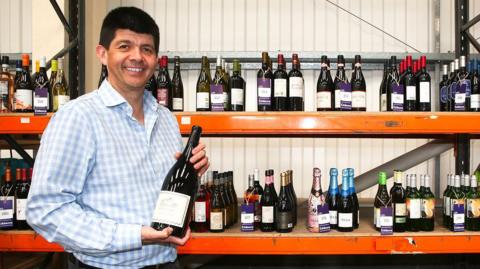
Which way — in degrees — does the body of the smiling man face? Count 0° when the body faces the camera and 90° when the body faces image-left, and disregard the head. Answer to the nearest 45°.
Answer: approximately 315°

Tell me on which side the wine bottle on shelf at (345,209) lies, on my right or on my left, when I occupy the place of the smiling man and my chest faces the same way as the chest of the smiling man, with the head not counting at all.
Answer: on my left

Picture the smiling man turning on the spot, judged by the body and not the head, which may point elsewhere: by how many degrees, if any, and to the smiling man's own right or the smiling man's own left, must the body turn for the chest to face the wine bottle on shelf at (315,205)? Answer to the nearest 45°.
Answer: approximately 90° to the smiling man's own left

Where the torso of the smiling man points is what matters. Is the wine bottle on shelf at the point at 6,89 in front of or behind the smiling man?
behind
